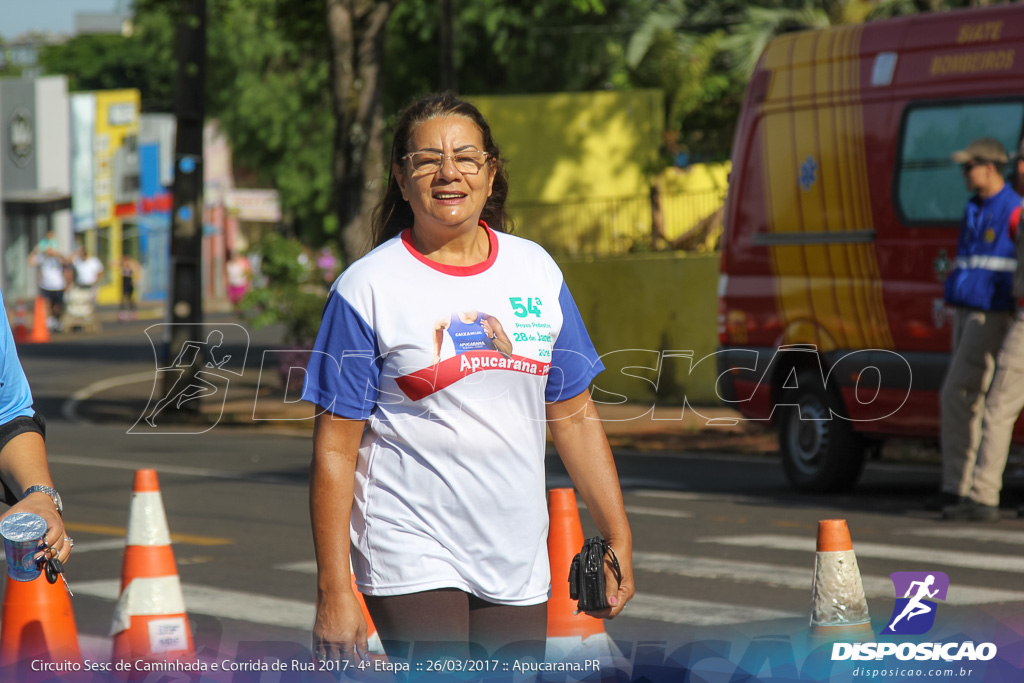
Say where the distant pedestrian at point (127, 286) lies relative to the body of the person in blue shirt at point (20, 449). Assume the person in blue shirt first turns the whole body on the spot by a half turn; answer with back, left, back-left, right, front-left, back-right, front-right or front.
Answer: front

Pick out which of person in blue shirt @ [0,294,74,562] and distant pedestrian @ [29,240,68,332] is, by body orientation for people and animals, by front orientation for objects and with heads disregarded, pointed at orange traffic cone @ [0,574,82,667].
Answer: the distant pedestrian

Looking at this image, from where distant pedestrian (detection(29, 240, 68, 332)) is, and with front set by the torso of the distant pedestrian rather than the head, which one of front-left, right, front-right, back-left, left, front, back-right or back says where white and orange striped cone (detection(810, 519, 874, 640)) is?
front

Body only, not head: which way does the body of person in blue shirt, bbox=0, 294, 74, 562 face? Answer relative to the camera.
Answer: toward the camera

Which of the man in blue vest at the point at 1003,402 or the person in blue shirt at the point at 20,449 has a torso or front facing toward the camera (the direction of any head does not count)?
the person in blue shirt

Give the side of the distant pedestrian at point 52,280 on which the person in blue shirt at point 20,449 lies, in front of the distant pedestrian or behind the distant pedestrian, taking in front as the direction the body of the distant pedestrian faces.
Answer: in front

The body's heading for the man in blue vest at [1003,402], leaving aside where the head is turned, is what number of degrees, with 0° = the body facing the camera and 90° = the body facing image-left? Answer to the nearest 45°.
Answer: approximately 90°

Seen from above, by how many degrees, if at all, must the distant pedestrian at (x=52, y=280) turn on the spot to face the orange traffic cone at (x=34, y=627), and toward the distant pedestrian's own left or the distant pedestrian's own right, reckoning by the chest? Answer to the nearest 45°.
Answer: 0° — they already face it

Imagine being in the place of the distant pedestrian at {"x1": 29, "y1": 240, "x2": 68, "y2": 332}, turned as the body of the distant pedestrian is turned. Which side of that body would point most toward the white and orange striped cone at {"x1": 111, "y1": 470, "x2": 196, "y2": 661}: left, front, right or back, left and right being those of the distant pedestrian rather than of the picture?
front

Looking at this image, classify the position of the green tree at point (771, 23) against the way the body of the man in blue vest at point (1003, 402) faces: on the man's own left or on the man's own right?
on the man's own right

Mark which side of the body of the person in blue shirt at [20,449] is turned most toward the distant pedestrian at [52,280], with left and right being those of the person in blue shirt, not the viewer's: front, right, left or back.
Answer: back
